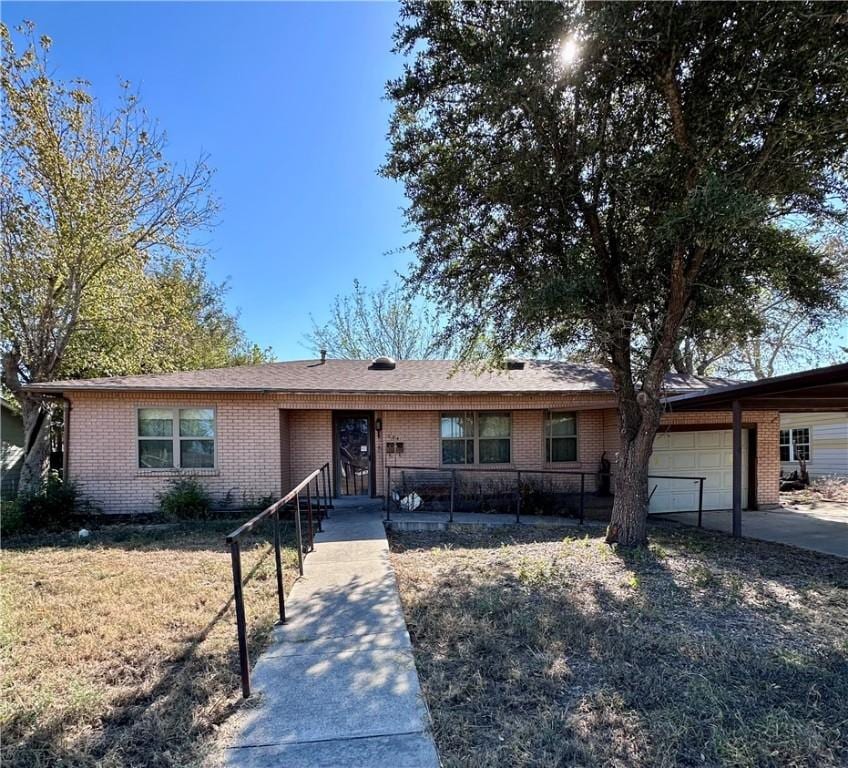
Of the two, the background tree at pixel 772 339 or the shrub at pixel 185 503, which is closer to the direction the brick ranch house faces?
the shrub

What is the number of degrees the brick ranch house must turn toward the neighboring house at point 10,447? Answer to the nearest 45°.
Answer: approximately 135° to its right

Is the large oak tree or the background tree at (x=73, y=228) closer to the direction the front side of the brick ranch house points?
the large oak tree

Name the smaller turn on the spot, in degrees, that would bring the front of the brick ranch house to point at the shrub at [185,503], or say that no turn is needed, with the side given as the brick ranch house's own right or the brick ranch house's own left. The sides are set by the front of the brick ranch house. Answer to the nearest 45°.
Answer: approximately 45° to the brick ranch house's own right

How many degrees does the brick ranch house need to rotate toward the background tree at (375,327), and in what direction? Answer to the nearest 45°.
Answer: approximately 180°

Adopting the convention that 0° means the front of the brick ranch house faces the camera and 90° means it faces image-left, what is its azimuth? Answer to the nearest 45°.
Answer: approximately 0°
